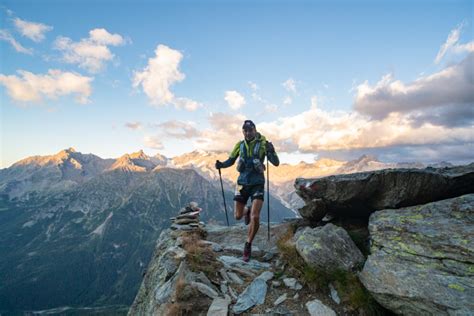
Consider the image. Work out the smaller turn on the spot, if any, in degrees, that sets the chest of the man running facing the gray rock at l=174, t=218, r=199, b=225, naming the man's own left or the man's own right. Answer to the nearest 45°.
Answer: approximately 135° to the man's own right

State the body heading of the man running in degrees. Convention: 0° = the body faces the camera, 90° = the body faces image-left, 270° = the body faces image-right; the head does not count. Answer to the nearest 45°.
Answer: approximately 0°

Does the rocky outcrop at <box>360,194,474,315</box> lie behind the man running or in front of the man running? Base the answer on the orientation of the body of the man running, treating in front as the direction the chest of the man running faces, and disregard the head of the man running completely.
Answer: in front

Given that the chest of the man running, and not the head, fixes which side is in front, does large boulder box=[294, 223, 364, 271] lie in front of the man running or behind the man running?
in front

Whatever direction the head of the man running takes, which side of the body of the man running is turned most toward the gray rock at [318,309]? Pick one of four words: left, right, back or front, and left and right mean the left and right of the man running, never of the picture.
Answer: front

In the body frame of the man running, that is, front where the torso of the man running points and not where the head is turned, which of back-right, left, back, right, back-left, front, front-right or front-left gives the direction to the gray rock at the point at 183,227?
back-right
